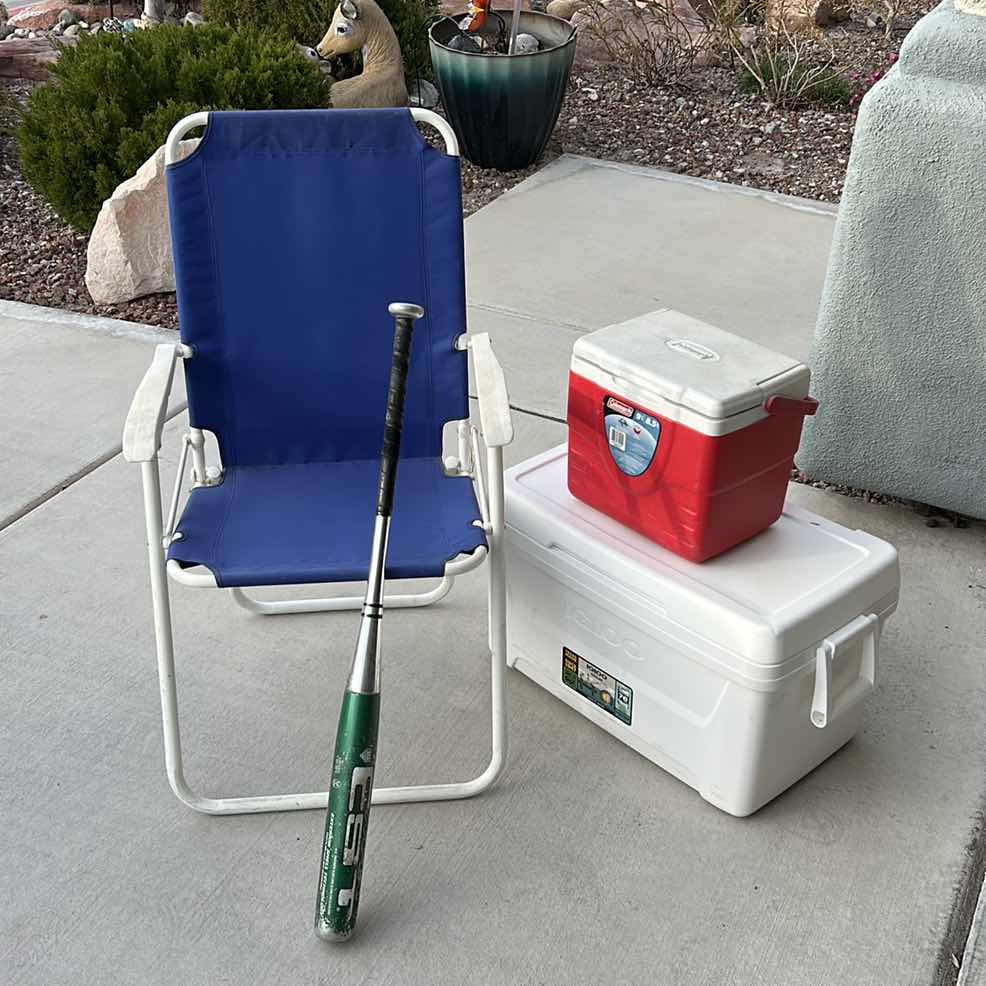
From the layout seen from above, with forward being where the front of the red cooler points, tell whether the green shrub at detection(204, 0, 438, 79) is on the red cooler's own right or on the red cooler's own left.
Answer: on the red cooler's own right

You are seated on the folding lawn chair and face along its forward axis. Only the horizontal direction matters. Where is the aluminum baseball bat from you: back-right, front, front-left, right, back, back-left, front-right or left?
front

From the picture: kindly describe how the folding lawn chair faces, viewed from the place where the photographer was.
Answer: facing the viewer

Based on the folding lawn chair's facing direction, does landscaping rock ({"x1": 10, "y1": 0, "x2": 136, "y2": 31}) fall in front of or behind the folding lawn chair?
behind

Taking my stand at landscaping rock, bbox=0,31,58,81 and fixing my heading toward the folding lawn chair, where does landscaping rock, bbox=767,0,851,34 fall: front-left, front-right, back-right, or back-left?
front-left

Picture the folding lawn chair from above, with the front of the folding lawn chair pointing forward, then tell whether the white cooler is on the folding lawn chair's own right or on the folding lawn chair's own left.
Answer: on the folding lawn chair's own left

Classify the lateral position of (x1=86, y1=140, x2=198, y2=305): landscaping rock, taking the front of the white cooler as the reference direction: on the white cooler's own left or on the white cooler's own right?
on the white cooler's own right

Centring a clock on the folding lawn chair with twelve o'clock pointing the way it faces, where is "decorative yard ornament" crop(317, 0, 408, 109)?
The decorative yard ornament is roughly at 6 o'clock from the folding lawn chair.

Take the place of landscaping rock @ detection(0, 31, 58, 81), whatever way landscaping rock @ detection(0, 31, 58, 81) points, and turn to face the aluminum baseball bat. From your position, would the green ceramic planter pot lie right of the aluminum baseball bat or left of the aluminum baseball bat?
left

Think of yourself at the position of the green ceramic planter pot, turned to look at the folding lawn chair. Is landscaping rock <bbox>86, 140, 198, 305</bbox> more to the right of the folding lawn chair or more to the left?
right

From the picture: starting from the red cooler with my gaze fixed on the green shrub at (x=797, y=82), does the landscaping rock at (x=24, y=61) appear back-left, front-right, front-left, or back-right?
front-left

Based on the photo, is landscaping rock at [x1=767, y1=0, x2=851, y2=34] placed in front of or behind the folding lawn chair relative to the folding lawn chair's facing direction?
behind

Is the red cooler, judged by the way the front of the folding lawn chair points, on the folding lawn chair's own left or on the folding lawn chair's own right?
on the folding lawn chair's own left

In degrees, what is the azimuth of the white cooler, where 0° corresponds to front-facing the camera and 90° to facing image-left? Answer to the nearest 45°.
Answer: approximately 45°

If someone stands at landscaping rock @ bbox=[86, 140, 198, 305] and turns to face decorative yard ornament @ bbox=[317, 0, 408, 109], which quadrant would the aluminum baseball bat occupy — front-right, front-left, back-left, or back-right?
back-right

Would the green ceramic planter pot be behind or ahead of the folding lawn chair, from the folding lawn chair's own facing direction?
behind
